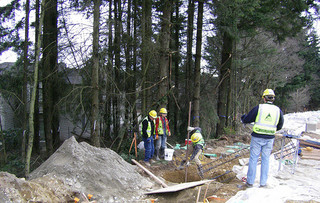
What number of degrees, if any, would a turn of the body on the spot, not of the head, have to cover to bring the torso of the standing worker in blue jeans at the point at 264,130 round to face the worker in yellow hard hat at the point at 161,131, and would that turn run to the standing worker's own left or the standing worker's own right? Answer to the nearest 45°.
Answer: approximately 45° to the standing worker's own left

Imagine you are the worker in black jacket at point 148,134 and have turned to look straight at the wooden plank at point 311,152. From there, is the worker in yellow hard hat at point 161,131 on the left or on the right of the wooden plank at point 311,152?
left

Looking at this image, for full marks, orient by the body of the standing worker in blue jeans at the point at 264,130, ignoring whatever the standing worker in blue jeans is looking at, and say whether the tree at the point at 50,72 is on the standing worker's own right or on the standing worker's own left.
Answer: on the standing worker's own left

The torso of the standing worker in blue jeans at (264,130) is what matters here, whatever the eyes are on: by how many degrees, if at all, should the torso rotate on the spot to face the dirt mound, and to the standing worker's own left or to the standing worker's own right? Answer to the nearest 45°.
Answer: approximately 135° to the standing worker's own left

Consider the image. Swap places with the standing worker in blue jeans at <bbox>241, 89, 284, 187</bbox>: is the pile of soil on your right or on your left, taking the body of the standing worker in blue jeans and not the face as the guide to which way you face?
on your left

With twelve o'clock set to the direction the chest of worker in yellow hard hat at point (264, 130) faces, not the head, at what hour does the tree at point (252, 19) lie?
The tree is roughly at 12 o'clock from the worker in yellow hard hat.

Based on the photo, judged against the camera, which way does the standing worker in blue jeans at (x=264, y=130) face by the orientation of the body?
away from the camera

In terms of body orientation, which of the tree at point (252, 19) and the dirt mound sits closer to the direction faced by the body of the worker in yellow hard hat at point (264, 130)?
the tree
